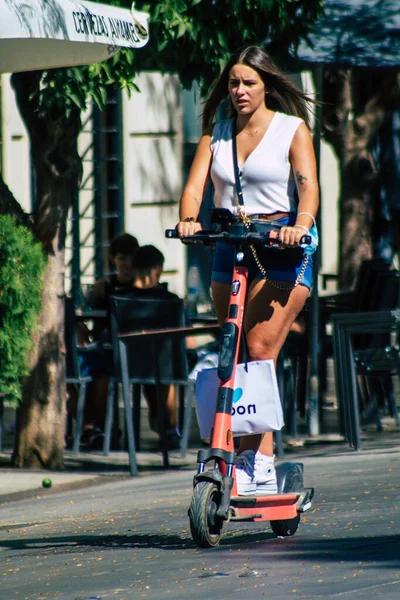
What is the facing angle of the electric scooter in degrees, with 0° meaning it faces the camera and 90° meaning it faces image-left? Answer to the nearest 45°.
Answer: approximately 45°

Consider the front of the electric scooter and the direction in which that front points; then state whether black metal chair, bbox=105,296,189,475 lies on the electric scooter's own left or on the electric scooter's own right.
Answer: on the electric scooter's own right

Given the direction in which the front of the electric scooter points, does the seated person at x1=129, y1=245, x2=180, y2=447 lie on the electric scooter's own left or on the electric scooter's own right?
on the electric scooter's own right
